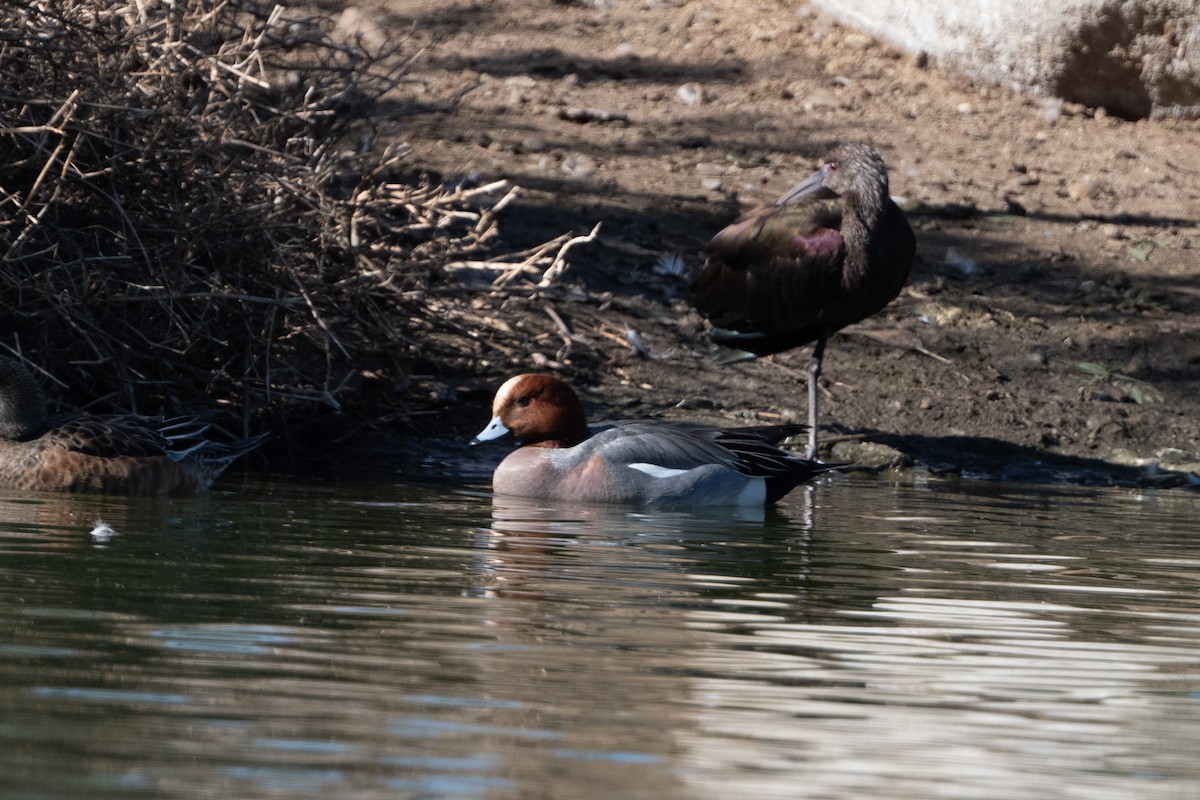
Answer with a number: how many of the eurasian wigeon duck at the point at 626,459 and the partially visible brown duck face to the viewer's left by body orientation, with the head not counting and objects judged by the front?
2

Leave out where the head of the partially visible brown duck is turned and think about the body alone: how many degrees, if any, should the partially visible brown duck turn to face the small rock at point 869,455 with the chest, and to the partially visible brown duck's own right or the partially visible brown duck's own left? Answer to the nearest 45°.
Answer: approximately 180°

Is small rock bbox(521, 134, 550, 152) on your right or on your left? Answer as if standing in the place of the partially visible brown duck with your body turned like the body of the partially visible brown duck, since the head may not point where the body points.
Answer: on your right

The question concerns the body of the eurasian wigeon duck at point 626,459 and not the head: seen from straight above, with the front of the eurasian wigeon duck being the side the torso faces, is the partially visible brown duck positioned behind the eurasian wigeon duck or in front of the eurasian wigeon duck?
in front

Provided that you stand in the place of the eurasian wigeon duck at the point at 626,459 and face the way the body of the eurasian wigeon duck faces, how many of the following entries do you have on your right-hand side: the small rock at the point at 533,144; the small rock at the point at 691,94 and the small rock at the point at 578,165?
3

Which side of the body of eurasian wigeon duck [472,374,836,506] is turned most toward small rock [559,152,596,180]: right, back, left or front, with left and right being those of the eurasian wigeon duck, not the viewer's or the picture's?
right

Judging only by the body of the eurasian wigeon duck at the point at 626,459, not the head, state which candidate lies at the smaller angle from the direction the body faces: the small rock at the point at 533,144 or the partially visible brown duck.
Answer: the partially visible brown duck

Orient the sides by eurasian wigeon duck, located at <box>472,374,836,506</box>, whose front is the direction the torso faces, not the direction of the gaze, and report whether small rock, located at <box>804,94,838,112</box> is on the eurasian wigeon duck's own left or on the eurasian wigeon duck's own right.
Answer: on the eurasian wigeon duck's own right

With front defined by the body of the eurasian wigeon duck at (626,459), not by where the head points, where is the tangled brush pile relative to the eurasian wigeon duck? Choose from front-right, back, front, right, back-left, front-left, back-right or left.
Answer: front

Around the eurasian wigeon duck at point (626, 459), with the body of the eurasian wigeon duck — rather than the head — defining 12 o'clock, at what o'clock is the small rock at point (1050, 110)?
The small rock is roughly at 4 o'clock from the eurasian wigeon duck.

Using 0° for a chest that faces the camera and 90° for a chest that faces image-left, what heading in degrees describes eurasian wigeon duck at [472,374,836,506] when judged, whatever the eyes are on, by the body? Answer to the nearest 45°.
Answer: approximately 90°

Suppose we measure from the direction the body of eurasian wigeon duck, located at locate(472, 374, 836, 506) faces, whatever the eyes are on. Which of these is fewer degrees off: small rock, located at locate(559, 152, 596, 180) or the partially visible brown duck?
the partially visible brown duck

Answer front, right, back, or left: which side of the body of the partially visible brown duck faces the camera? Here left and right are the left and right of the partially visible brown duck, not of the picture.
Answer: left
